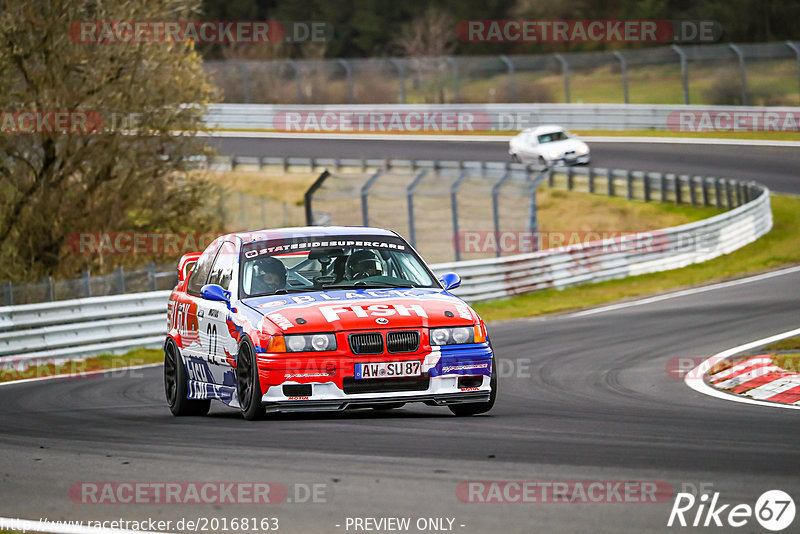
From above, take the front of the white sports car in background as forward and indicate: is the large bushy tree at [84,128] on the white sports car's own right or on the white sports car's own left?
on the white sports car's own right

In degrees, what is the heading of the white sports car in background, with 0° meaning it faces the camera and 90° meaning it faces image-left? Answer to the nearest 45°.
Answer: approximately 315°

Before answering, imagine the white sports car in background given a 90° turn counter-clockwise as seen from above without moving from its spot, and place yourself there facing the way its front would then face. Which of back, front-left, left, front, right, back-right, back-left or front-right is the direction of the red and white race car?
back-right

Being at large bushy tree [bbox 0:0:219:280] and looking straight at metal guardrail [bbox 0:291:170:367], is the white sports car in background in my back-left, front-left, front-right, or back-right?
back-left

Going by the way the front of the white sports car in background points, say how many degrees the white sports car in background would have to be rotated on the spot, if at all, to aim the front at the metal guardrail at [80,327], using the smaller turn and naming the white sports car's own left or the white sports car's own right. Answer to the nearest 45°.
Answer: approximately 45° to the white sports car's own right
